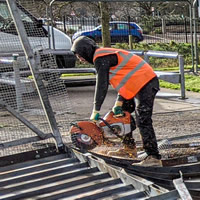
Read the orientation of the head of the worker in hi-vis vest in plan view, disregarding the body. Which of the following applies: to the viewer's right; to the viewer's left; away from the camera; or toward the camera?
to the viewer's left

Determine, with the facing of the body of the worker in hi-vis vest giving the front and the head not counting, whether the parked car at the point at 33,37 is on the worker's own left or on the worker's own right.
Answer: on the worker's own right

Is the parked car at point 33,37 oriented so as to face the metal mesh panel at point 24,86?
no

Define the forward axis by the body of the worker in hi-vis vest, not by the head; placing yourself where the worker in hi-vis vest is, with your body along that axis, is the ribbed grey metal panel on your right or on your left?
on your left

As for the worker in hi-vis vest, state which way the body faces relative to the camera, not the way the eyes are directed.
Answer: to the viewer's left
